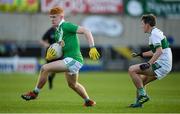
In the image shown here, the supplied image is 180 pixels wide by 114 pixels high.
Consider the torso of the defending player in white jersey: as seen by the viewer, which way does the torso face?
to the viewer's left

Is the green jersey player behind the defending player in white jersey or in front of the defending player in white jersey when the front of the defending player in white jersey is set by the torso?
in front
